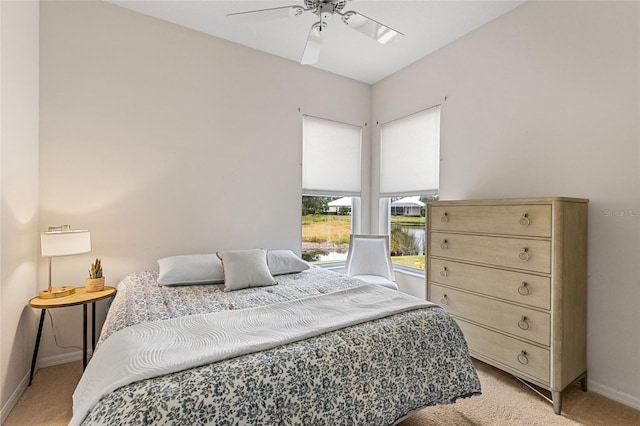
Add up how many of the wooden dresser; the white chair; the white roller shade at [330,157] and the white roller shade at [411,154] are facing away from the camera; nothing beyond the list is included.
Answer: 0

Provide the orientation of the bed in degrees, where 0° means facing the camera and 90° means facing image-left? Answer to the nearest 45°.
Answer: approximately 315°

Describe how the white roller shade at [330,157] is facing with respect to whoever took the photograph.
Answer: facing the viewer and to the right of the viewer

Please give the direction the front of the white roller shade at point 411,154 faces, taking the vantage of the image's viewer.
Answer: facing the viewer and to the left of the viewer

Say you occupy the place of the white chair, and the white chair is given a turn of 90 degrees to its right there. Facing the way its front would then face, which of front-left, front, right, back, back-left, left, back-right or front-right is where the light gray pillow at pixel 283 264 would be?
front-left

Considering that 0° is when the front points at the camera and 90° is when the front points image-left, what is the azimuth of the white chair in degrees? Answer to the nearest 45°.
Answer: approximately 0°

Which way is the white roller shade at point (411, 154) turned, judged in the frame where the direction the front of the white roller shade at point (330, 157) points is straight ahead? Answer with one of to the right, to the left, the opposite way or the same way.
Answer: to the right

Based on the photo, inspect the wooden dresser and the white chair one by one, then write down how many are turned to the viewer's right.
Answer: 0

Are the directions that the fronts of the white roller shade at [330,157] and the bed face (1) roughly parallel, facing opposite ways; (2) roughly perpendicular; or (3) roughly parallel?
roughly parallel

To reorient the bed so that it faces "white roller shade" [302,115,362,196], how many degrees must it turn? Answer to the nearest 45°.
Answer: approximately 135° to its left

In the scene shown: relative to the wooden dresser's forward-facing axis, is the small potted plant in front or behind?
in front

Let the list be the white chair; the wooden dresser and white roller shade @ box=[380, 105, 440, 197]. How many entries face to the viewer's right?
0

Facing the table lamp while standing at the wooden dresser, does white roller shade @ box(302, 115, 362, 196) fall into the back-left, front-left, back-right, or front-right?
front-right

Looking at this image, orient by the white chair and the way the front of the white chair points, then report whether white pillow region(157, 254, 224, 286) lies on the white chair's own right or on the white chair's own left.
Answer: on the white chair's own right

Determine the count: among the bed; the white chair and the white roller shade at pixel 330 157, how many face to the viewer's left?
0

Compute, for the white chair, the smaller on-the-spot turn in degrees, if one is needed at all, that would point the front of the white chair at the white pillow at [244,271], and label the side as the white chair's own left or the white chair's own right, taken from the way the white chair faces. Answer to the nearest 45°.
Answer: approximately 45° to the white chair's own right

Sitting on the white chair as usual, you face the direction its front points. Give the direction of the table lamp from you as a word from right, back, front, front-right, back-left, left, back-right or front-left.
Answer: front-right
